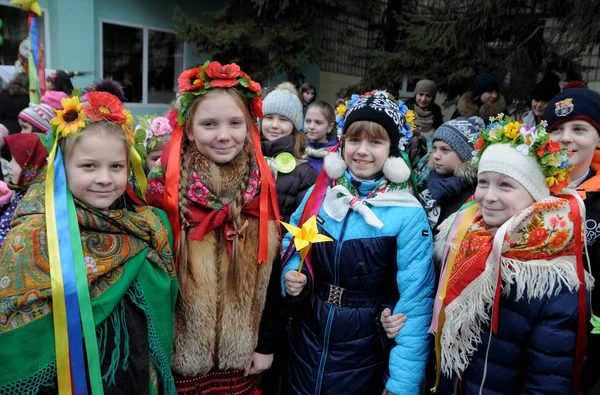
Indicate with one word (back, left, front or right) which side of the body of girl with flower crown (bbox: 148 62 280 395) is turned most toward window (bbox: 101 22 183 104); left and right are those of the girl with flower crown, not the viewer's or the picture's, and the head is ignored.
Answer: back

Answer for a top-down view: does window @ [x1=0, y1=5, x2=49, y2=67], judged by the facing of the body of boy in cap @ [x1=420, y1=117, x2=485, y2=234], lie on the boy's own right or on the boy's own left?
on the boy's own right

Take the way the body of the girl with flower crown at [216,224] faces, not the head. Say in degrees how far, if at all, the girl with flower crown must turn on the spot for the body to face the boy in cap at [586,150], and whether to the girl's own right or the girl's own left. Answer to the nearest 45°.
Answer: approximately 90° to the girl's own left

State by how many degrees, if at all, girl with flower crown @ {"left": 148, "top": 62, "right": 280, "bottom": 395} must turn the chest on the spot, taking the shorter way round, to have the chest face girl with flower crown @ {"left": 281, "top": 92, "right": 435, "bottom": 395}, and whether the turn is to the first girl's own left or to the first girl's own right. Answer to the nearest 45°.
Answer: approximately 90° to the first girl's own left

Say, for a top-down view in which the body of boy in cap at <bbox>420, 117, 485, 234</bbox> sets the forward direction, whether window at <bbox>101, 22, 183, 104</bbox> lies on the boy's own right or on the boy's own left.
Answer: on the boy's own right

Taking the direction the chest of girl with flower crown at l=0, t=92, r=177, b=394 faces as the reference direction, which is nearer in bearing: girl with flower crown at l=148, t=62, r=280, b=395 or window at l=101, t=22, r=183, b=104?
the girl with flower crown

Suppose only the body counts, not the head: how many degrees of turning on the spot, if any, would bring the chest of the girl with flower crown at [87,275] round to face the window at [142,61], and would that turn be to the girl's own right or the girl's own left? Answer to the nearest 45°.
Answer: approximately 135° to the girl's own left

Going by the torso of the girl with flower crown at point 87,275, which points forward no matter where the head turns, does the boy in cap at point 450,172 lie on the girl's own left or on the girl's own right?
on the girl's own left
